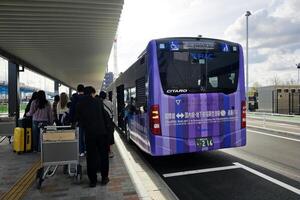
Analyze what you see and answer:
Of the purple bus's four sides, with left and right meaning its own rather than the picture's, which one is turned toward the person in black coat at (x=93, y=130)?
back

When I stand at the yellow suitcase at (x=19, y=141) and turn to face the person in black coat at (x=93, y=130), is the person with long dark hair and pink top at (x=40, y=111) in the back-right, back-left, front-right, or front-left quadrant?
front-left

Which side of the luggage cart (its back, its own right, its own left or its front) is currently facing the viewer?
back

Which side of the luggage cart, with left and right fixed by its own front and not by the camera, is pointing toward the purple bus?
front

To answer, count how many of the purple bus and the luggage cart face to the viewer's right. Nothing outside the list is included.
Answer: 0

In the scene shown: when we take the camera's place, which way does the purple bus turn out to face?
facing away from the viewer and to the left of the viewer

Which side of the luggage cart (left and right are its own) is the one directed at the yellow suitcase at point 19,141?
front
